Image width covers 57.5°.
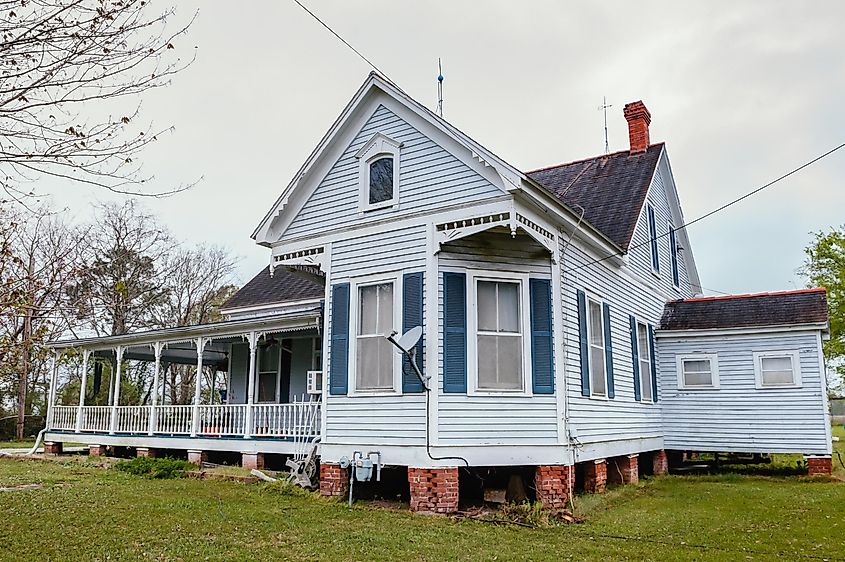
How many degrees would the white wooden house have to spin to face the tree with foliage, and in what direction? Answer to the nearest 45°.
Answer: approximately 180°

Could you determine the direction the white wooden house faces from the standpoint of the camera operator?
facing the viewer and to the left of the viewer

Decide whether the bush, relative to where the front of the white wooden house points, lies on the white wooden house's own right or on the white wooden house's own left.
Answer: on the white wooden house's own right

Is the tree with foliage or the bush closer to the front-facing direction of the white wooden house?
the bush
